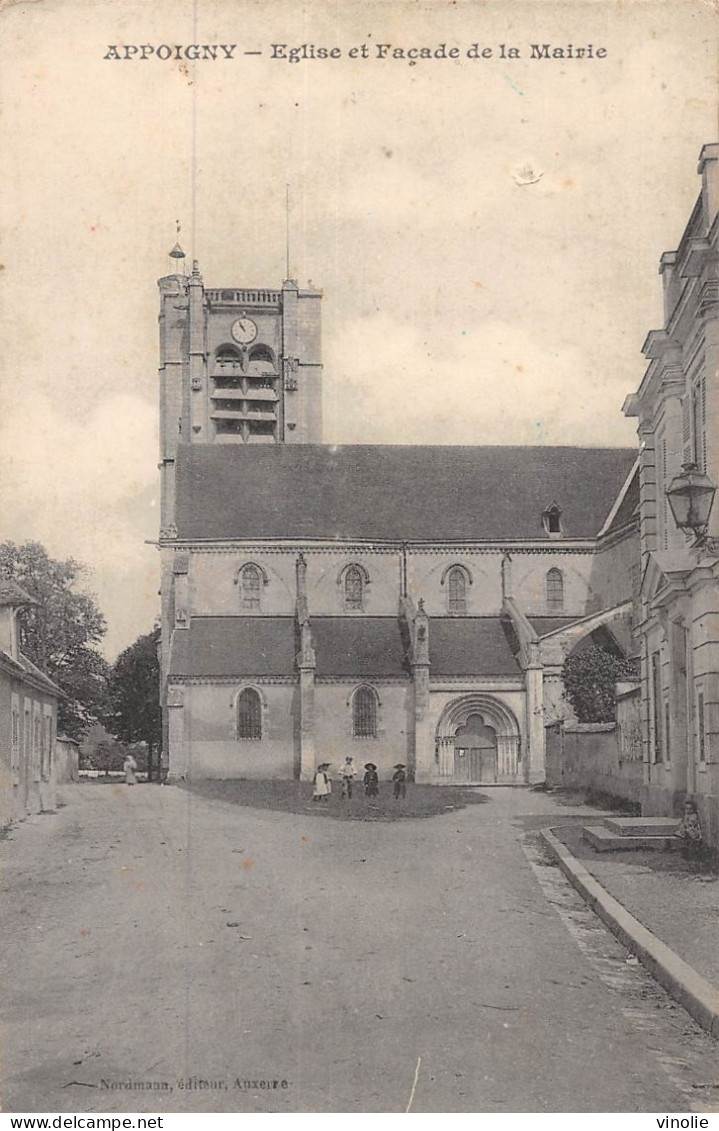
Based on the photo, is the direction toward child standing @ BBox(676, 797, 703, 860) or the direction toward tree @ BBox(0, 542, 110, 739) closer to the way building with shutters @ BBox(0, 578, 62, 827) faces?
the child standing

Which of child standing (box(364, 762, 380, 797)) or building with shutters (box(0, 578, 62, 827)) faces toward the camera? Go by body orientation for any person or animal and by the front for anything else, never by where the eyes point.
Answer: the child standing

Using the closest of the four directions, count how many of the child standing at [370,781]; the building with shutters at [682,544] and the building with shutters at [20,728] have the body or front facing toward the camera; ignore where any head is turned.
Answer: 1

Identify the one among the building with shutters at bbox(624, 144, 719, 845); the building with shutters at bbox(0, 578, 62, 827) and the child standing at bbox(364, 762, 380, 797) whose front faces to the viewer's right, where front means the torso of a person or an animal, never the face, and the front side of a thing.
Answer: the building with shutters at bbox(0, 578, 62, 827)

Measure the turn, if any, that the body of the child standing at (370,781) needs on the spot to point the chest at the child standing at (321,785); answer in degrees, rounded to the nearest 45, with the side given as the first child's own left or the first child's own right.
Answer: approximately 45° to the first child's own right

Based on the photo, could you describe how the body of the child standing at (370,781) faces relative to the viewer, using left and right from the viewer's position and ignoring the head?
facing the viewer

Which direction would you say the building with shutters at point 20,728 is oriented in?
to the viewer's right

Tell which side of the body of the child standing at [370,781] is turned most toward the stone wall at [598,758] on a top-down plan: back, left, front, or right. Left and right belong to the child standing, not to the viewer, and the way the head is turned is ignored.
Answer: left

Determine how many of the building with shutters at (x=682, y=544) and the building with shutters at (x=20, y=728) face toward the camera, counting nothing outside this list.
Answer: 0

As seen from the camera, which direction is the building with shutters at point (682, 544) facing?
to the viewer's left

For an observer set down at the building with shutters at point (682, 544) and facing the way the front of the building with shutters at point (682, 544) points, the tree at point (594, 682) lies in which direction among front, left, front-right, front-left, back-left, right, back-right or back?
right

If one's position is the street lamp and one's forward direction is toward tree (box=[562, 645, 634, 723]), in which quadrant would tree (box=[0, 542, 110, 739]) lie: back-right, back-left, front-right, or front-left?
front-left

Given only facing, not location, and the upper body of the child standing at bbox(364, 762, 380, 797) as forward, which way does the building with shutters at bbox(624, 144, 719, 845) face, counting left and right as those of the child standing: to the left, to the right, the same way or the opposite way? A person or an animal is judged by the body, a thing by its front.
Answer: to the right
